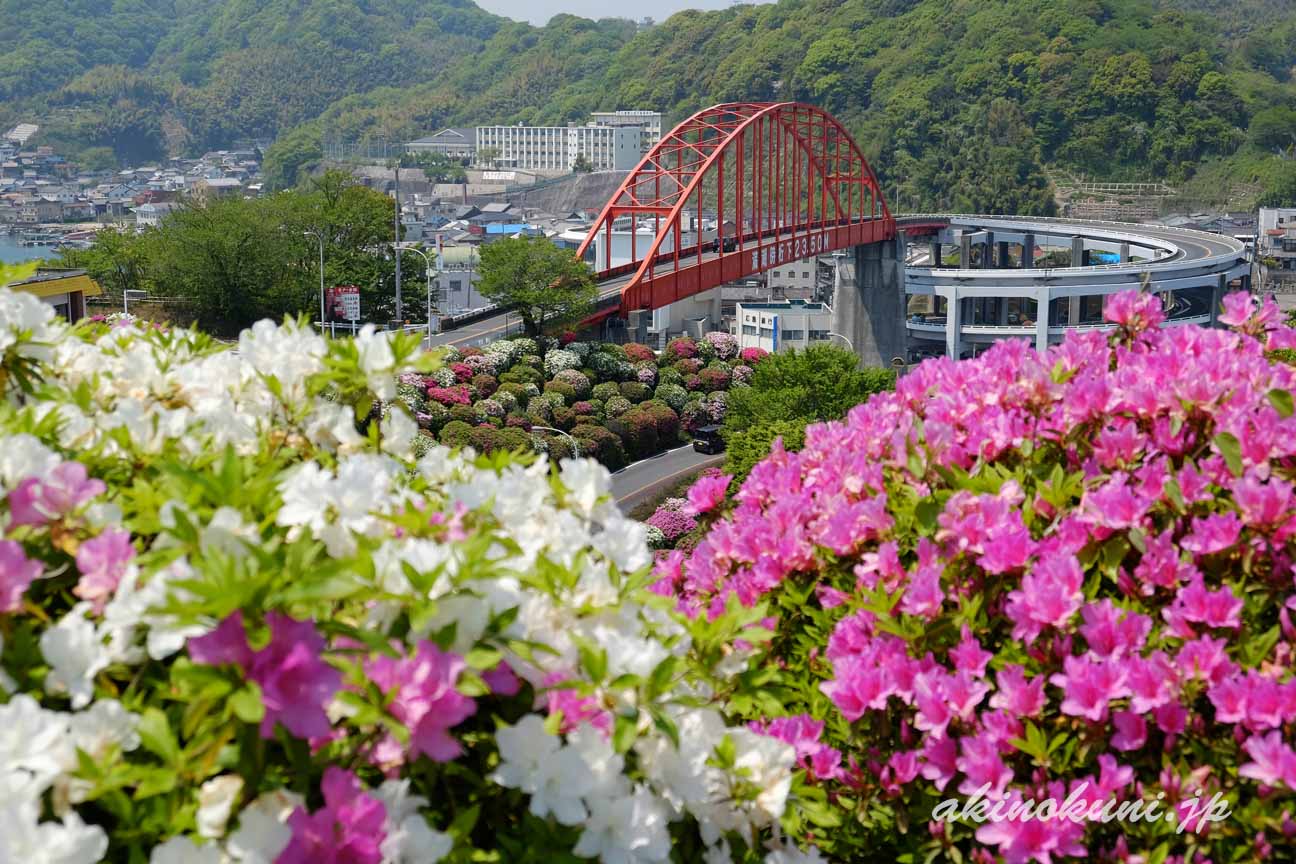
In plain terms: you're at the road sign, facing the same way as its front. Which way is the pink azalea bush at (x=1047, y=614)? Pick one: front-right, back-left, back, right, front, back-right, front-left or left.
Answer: front

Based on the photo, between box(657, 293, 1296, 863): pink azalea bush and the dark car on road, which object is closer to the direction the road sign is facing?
the pink azalea bush

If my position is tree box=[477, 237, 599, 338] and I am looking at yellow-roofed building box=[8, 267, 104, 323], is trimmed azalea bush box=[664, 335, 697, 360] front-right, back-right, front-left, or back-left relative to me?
back-left

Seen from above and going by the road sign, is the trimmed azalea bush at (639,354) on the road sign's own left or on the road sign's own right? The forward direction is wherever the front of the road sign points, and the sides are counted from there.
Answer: on the road sign's own left

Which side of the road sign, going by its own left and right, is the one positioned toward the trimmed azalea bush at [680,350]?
left

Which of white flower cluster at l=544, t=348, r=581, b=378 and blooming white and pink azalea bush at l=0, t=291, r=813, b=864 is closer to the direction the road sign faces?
the blooming white and pink azalea bush

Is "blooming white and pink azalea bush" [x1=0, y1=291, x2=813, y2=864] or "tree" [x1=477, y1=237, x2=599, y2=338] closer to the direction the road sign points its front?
the blooming white and pink azalea bush

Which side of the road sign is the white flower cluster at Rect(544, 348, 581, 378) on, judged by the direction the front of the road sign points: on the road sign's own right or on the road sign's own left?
on the road sign's own left

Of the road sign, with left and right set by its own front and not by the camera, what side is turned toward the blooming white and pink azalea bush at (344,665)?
front

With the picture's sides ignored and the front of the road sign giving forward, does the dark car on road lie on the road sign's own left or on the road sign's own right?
on the road sign's own left

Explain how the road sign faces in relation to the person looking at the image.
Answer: facing the viewer
